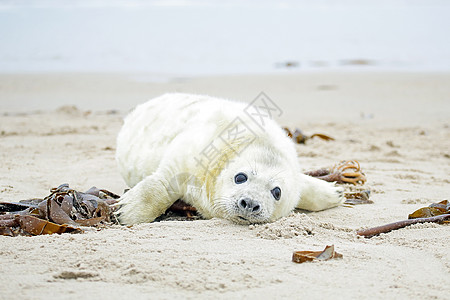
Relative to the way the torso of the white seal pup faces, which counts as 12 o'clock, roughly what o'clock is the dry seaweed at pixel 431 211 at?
The dry seaweed is roughly at 11 o'clock from the white seal pup.

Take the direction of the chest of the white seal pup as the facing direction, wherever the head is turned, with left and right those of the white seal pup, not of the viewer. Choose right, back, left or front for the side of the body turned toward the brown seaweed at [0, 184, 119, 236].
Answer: right

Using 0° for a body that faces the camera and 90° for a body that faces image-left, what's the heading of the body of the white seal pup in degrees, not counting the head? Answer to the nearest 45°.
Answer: approximately 315°

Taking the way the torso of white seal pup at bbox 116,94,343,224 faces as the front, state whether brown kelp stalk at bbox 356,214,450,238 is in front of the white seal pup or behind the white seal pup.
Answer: in front

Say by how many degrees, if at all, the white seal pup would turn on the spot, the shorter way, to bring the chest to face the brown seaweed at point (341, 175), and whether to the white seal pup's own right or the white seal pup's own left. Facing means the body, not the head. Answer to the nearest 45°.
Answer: approximately 90° to the white seal pup's own left
